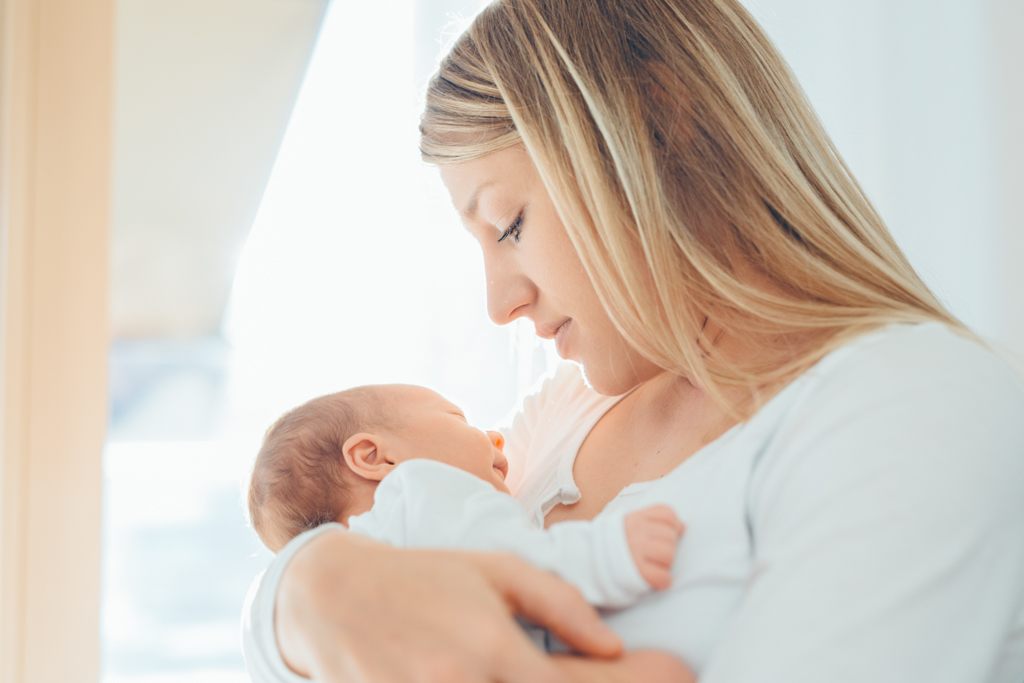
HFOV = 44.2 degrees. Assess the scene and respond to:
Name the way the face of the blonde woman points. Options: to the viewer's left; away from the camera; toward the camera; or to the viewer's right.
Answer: to the viewer's left

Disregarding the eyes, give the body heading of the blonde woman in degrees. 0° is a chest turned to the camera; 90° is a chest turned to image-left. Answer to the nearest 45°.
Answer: approximately 45°
